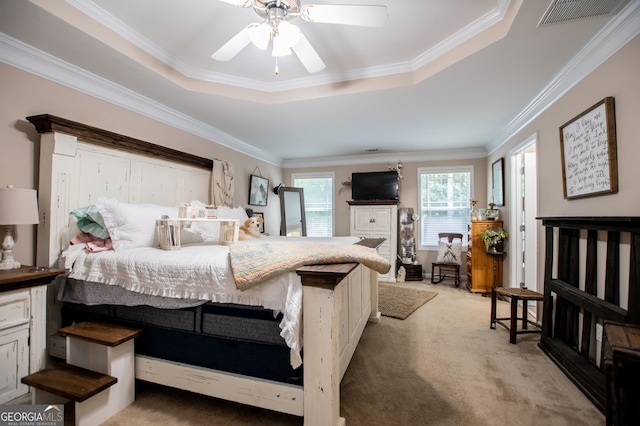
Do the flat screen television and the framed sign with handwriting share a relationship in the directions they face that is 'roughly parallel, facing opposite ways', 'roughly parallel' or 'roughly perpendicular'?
roughly perpendicular

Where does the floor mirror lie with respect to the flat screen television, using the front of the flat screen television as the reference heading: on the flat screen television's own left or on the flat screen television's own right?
on the flat screen television's own right

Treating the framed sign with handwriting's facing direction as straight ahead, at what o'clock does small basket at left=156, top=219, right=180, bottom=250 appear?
The small basket is roughly at 12 o'clock from the framed sign with handwriting.

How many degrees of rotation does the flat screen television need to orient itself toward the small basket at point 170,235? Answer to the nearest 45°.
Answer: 0° — it already faces it

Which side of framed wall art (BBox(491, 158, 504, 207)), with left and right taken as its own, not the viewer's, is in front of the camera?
left

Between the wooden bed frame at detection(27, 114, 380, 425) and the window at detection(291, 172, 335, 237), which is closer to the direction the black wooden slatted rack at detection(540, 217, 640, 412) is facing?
the wooden bed frame

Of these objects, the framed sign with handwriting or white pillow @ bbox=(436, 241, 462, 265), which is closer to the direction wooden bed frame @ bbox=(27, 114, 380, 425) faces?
the framed sign with handwriting

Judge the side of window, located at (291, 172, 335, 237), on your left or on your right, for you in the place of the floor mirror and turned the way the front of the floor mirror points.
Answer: on your left

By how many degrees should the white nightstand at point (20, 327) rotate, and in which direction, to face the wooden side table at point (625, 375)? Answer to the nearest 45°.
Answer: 0° — it already faces it
